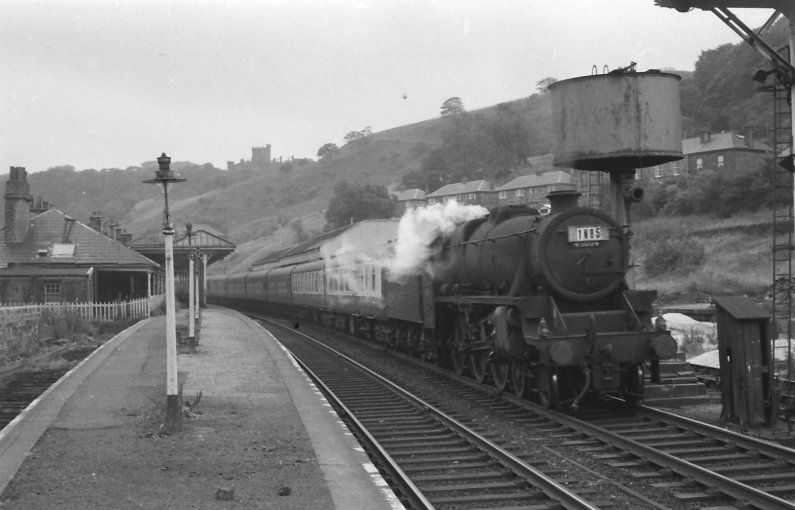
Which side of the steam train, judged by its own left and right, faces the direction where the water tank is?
left

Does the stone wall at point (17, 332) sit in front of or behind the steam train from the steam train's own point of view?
behind

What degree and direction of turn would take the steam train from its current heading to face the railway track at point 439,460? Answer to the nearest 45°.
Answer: approximately 90° to its right

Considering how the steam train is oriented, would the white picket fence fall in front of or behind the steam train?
behind

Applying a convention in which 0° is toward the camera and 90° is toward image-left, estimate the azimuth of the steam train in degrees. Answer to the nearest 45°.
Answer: approximately 315°

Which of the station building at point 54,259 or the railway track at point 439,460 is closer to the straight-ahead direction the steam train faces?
the railway track

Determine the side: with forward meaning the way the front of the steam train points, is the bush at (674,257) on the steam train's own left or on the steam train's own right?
on the steam train's own left

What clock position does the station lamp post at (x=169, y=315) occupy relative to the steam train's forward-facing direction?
The station lamp post is roughly at 4 o'clock from the steam train.

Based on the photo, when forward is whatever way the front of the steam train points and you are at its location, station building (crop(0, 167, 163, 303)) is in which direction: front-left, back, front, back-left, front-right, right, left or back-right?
back
